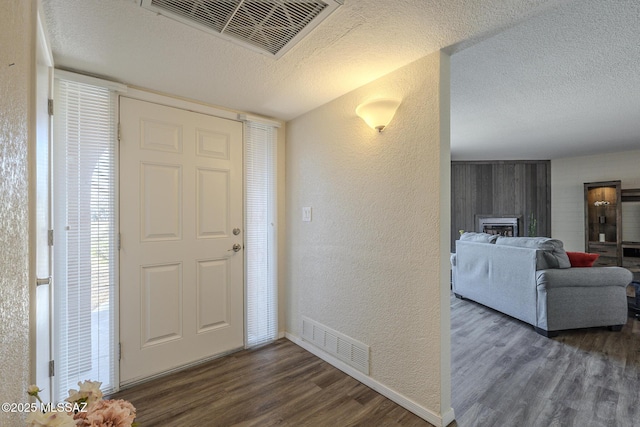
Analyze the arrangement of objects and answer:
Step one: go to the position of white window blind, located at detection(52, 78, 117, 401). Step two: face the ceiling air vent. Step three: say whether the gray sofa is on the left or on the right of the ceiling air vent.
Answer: left

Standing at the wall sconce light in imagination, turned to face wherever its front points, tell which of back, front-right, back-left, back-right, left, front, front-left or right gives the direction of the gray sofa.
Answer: back

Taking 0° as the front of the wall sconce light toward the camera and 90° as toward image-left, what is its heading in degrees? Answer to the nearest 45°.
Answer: approximately 45°

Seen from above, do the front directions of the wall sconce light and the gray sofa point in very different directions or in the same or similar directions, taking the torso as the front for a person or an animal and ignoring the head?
very different directions

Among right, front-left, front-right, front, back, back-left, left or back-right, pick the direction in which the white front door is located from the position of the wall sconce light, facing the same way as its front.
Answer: front-right

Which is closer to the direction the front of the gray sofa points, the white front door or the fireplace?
the fireplace

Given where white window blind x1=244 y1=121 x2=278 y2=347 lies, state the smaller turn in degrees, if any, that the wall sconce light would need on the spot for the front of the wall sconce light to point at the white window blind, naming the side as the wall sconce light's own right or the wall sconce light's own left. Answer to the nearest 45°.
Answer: approximately 90° to the wall sconce light's own right

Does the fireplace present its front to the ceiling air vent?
yes

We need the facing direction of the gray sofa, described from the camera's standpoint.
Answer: facing away from the viewer and to the right of the viewer

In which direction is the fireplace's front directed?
toward the camera

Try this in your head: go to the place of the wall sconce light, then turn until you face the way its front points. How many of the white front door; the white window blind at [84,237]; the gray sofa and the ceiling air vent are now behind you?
1

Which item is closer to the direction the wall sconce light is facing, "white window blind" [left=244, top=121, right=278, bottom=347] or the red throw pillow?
the white window blind

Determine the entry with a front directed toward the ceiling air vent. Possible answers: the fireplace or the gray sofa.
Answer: the fireplace

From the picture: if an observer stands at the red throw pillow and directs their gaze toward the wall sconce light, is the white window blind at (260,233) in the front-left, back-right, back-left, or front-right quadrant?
front-right

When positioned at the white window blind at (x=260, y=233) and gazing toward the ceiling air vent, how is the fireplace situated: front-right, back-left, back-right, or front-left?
back-left

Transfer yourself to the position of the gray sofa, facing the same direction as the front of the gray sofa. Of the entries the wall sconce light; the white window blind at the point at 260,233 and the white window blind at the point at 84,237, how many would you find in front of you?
0

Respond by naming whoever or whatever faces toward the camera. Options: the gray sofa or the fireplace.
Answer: the fireplace
